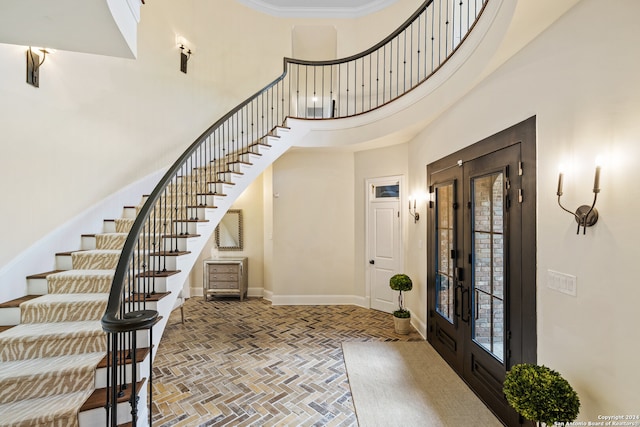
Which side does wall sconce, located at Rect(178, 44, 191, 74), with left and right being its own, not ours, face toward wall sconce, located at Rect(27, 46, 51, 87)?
right

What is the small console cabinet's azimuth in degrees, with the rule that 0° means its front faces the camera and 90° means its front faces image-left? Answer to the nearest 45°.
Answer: approximately 0°

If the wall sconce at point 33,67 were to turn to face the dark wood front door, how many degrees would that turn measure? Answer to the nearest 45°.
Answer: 0° — it already faces it

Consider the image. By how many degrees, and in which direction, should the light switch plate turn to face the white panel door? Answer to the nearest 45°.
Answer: approximately 90° to its right

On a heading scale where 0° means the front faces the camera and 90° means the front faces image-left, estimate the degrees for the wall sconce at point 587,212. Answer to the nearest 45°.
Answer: approximately 45°

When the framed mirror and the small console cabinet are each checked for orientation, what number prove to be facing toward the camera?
2

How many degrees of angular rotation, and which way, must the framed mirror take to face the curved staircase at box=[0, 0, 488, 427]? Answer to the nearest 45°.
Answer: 0° — it already faces it

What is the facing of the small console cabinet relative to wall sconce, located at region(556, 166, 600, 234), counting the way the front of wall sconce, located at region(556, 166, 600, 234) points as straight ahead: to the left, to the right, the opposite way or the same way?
to the left

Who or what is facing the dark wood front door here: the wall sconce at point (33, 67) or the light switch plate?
the wall sconce

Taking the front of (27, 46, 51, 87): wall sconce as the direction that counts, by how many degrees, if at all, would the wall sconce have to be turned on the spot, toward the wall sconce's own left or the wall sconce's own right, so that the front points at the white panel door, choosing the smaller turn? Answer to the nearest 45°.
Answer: approximately 45° to the wall sconce's own left

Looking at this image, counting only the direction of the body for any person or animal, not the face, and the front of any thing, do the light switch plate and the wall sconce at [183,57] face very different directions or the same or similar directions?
very different directions

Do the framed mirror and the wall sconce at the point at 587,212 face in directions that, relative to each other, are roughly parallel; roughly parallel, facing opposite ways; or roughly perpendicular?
roughly perpendicular

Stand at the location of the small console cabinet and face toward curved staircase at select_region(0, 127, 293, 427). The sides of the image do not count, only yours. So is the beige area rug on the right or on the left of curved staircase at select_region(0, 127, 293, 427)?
left
